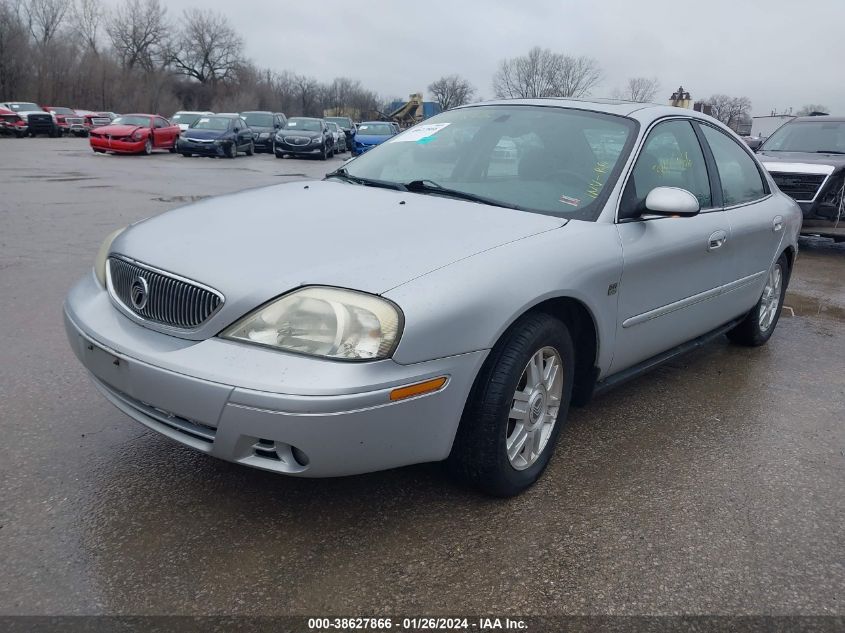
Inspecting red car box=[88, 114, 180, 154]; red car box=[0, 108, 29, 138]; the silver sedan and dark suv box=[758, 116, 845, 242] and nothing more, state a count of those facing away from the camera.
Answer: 0

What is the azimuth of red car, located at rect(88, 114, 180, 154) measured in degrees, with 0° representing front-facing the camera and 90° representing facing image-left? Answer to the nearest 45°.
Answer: approximately 45°

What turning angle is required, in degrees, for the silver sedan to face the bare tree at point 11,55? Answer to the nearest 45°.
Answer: approximately 90° to its right

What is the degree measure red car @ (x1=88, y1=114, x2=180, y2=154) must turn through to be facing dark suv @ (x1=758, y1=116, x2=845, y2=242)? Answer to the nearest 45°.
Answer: approximately 90° to its left

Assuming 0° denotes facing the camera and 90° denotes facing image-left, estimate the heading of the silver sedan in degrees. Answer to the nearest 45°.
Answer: approximately 45°

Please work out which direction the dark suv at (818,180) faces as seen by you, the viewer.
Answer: facing the viewer and to the left of the viewer

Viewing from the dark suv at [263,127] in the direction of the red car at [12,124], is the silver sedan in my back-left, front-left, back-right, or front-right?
back-left

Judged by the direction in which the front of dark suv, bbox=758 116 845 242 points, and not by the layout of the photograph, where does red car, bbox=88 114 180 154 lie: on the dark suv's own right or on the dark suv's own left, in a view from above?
on the dark suv's own right

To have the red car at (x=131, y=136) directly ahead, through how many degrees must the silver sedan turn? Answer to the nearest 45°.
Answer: approximately 90° to its right

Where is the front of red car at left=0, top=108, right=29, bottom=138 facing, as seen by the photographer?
facing the viewer and to the right of the viewer

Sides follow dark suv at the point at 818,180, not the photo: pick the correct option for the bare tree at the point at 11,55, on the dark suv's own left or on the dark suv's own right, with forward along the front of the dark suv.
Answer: on the dark suv's own right

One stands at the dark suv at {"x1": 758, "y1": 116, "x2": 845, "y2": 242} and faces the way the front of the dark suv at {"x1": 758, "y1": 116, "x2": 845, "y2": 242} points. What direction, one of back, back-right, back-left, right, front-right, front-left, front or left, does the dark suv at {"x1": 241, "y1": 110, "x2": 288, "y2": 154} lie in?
right
